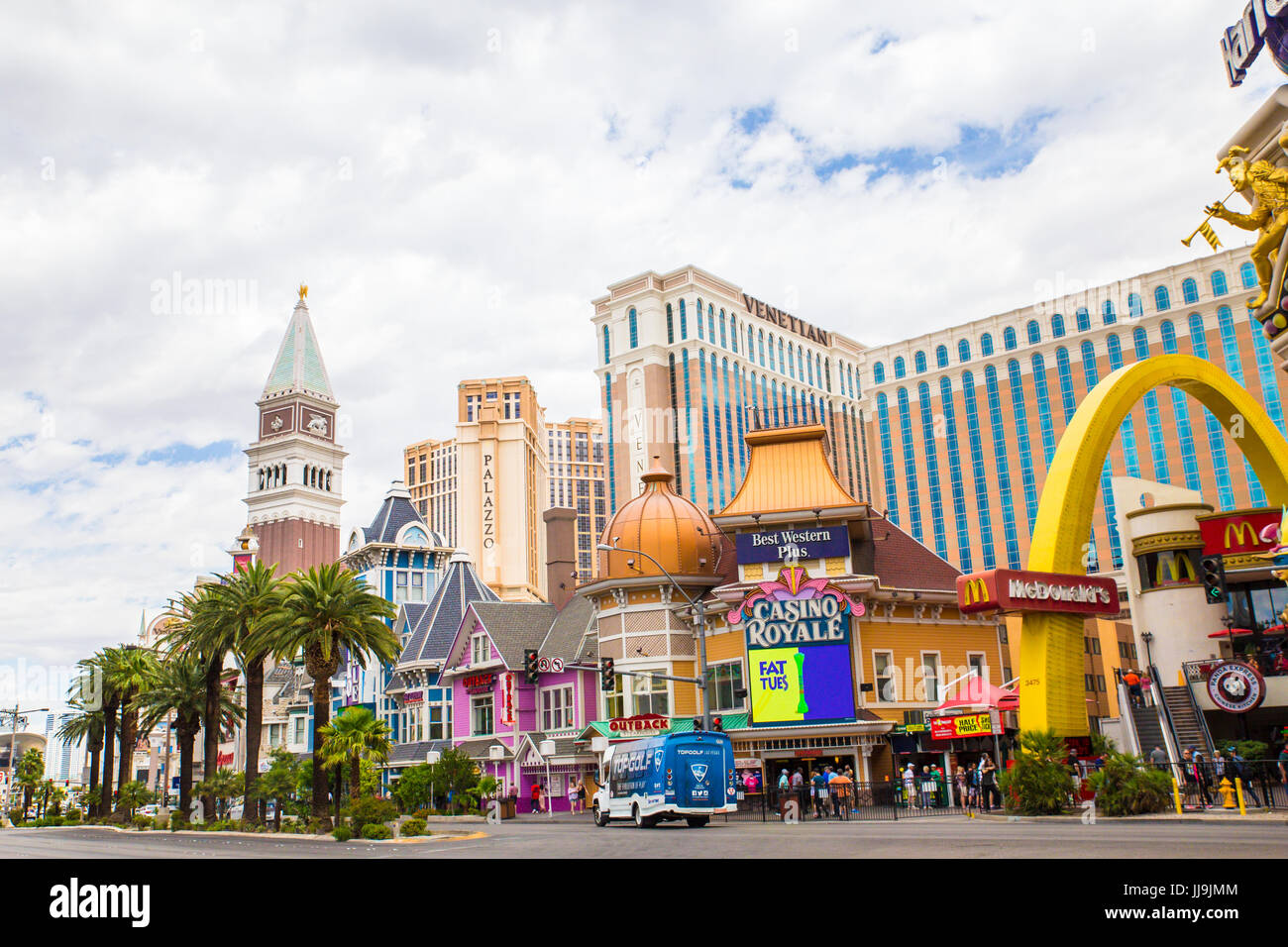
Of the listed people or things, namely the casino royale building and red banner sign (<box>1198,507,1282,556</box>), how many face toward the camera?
2

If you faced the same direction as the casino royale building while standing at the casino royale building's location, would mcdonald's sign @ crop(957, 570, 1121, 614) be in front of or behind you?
in front

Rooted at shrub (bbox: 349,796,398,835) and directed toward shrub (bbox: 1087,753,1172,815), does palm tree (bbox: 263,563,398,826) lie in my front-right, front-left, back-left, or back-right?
back-left

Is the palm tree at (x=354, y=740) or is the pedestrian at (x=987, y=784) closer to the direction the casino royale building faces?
the pedestrian

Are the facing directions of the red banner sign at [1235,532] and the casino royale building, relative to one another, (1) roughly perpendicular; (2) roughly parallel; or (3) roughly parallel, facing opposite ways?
roughly parallel

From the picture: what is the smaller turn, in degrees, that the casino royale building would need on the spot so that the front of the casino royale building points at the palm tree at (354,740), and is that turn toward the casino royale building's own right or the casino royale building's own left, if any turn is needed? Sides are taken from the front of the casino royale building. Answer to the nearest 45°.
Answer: approximately 45° to the casino royale building's own right

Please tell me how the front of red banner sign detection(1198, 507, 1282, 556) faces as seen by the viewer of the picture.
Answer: facing the viewer

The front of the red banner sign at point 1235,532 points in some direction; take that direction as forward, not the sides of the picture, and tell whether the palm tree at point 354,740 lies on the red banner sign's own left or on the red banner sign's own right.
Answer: on the red banner sign's own right

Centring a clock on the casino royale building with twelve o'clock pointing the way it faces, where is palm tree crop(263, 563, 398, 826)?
The palm tree is roughly at 2 o'clock from the casino royale building.

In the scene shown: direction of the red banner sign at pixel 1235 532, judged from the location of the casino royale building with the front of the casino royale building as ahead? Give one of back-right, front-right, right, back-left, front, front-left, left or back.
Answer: left

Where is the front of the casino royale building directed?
toward the camera

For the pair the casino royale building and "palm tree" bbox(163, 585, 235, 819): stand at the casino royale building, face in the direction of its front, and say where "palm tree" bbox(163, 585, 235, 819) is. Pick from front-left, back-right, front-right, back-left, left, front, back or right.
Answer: right
